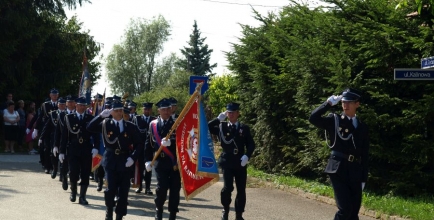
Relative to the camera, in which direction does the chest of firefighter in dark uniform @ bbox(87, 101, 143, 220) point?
toward the camera

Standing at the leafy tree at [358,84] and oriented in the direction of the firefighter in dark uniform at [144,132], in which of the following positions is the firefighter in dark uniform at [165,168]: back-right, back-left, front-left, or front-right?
front-left

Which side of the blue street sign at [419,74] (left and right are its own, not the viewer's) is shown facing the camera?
front

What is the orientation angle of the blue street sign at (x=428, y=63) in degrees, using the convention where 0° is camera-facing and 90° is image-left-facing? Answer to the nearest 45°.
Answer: approximately 45°

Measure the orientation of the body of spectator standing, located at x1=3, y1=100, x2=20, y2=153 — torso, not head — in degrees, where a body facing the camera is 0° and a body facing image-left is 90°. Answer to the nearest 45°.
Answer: approximately 315°

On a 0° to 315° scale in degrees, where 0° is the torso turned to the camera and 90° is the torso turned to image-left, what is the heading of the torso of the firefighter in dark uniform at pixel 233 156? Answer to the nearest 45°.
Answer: approximately 0°
